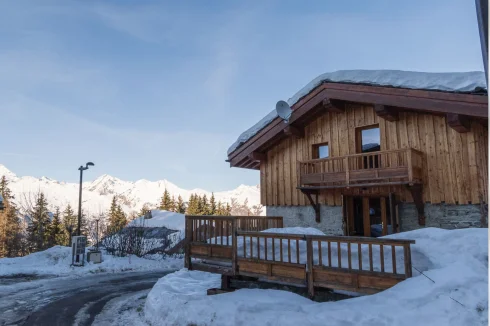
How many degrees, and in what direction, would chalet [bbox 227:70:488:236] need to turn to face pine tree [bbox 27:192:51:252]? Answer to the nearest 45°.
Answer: approximately 90° to its right

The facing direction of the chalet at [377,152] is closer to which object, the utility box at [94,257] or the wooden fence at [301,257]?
the wooden fence

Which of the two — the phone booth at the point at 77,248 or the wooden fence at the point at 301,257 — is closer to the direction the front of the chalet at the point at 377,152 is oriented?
the wooden fence

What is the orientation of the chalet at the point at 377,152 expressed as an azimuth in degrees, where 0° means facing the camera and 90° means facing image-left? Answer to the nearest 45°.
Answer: approximately 45°

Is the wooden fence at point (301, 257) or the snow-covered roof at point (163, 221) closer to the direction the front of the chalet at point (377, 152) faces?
the wooden fence

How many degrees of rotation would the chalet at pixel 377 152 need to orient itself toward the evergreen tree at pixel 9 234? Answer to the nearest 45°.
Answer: approximately 90° to its right

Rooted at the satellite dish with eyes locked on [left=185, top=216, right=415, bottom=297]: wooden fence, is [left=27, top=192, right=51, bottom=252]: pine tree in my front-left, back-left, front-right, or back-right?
back-right
